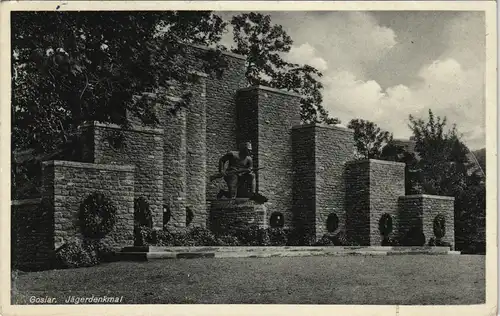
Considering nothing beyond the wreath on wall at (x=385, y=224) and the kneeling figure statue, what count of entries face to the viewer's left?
0

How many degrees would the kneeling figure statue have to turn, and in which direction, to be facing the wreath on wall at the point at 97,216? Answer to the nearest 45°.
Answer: approximately 90° to its right

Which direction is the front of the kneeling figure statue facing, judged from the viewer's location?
facing the viewer and to the right of the viewer

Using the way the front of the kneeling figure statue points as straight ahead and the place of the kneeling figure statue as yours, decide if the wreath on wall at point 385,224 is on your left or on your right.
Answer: on your left

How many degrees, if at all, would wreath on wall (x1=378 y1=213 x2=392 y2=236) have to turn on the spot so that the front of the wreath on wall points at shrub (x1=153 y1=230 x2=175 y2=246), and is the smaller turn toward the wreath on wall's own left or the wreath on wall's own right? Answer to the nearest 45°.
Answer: approximately 90° to the wreath on wall's own right

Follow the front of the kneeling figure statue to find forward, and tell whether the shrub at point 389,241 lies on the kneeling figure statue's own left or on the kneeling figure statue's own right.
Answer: on the kneeling figure statue's own left

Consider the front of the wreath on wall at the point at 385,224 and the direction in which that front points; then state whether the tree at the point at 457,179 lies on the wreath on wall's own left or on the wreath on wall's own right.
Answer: on the wreath on wall's own left

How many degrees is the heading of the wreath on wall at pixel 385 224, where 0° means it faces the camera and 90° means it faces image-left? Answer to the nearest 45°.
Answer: approximately 315°
